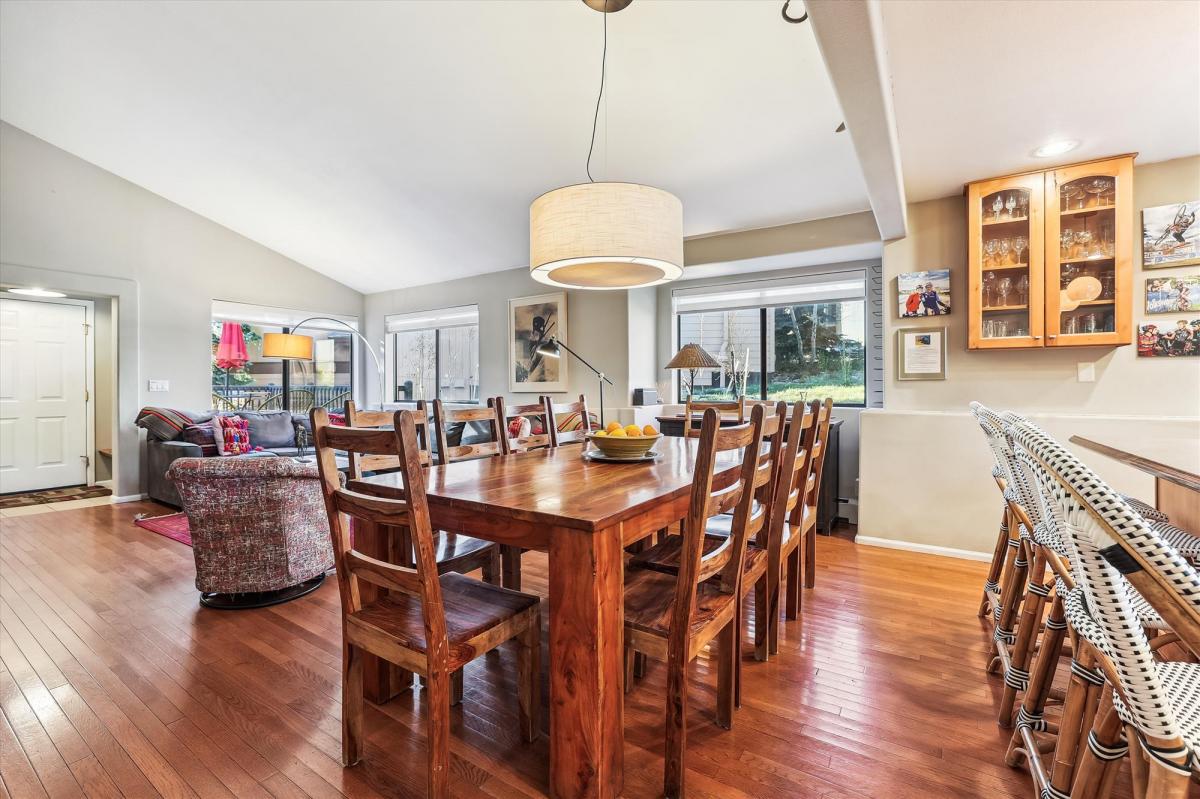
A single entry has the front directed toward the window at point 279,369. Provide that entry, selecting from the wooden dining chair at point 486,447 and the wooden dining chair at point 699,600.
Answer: the wooden dining chair at point 699,600

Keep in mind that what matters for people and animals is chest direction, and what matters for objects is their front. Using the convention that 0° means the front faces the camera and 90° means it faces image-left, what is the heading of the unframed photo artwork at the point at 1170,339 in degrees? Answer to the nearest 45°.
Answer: approximately 0°

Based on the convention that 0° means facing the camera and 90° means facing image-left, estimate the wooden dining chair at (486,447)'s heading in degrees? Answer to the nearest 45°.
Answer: approximately 315°

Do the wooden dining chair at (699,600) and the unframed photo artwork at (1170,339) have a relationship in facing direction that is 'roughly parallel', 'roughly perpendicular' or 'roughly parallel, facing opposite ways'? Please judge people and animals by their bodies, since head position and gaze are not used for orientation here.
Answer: roughly perpendicular

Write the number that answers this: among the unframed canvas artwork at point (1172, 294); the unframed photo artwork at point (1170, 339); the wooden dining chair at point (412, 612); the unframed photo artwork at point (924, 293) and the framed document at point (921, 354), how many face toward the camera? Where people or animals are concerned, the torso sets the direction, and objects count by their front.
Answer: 4

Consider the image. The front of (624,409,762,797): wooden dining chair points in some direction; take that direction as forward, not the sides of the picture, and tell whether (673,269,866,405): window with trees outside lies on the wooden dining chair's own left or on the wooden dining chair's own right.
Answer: on the wooden dining chair's own right

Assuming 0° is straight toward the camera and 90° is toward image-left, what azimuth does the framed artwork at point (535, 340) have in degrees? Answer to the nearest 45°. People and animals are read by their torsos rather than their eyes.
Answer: approximately 45°
